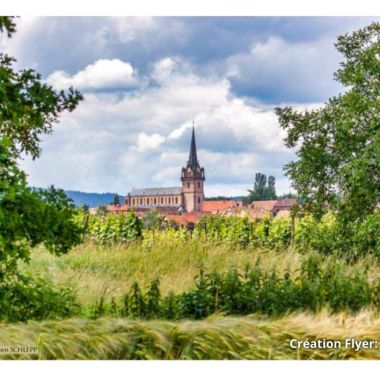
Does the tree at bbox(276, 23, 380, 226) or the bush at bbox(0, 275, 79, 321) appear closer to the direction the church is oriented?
the tree

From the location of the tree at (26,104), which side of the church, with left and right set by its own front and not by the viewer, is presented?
right

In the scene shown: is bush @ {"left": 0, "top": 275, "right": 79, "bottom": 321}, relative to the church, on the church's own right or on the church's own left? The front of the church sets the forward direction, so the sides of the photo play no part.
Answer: on the church's own right
